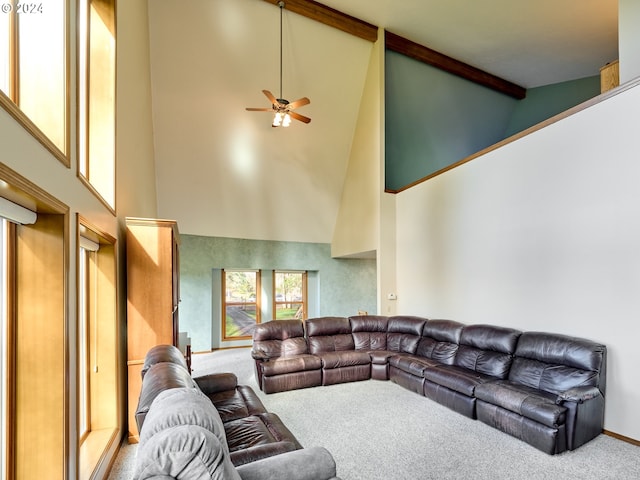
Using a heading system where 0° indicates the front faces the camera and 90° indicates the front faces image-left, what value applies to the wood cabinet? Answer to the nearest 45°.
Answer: approximately 270°

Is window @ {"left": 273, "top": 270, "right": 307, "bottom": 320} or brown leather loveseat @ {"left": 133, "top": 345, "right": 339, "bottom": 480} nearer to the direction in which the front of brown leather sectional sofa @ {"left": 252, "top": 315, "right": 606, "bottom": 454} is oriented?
the brown leather loveseat

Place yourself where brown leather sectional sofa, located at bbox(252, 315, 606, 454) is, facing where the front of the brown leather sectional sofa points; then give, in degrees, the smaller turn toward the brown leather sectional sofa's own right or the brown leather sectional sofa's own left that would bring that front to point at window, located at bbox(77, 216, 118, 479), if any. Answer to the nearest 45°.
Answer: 0° — it already faces it

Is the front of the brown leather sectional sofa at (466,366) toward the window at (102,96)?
yes

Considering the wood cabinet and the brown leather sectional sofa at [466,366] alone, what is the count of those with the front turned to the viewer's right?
1

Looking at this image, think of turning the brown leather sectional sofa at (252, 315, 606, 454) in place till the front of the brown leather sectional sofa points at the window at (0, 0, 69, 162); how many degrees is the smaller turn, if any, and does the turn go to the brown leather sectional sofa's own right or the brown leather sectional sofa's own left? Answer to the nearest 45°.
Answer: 0° — it already faces it

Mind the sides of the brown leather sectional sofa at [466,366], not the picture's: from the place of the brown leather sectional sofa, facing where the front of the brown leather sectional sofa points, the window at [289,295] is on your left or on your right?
on your right

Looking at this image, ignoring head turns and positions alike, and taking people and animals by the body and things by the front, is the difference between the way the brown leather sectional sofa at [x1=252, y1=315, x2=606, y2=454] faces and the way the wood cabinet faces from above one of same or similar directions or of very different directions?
very different directions

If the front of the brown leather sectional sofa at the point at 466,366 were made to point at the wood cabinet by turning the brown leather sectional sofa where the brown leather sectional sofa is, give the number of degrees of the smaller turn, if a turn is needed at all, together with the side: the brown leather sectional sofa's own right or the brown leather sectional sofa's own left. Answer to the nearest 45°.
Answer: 0° — it already faces it

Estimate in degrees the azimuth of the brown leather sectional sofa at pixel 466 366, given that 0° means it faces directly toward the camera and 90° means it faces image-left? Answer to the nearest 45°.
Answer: approximately 45°

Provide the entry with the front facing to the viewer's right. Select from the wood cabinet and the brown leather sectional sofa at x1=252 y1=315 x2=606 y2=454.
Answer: the wood cabinet
